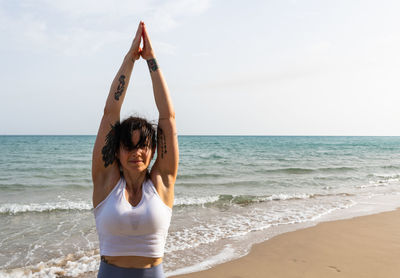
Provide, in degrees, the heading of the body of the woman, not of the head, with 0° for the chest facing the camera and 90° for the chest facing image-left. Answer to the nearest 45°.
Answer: approximately 0°
